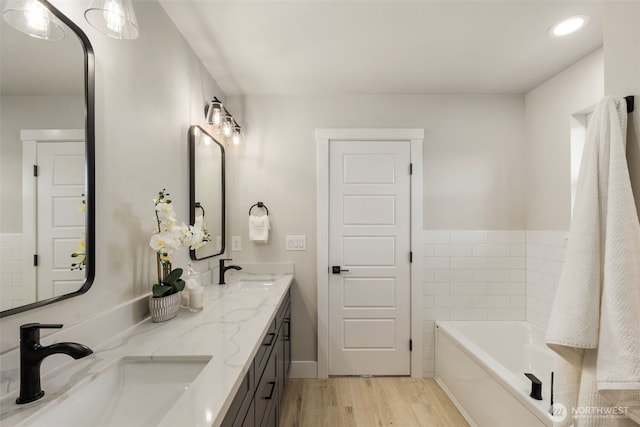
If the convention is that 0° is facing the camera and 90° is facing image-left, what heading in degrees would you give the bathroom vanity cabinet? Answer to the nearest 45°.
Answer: approximately 270°

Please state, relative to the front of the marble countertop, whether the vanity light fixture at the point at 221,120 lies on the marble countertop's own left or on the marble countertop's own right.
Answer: on the marble countertop's own left

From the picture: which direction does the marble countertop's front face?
to the viewer's right

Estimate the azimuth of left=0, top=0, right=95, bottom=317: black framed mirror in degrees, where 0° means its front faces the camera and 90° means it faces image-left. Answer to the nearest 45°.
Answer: approximately 315°

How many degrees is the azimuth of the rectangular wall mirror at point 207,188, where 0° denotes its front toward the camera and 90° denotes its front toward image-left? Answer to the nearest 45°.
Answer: approximately 270°

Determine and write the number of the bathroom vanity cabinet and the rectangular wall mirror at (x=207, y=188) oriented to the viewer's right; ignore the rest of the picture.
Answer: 2

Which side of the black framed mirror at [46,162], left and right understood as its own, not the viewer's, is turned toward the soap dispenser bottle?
left

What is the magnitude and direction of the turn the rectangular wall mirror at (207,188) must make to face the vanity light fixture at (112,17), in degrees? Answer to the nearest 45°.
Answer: approximately 90° to its right
